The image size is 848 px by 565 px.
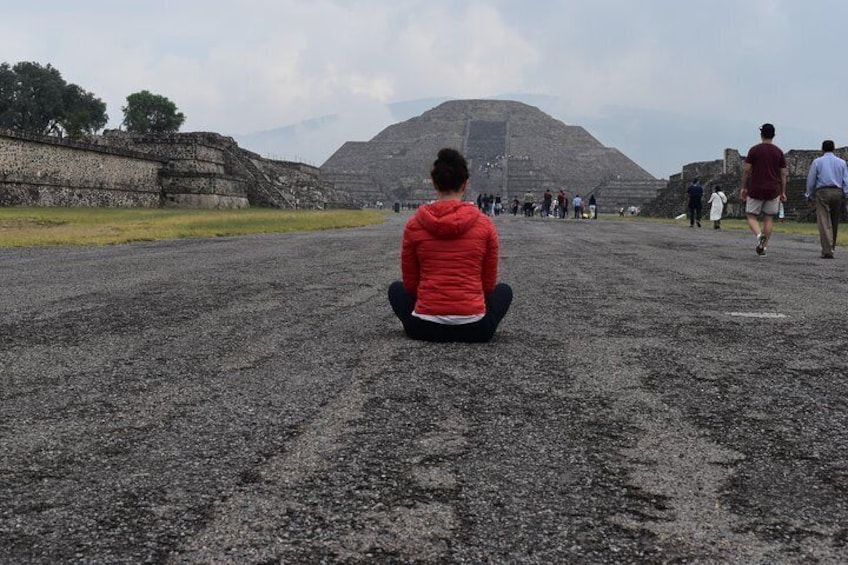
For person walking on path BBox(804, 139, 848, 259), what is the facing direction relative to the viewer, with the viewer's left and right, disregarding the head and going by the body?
facing away from the viewer

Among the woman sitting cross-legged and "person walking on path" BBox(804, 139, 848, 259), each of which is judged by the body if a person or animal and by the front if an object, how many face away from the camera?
2

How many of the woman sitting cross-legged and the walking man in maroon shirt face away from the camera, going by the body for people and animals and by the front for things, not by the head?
2

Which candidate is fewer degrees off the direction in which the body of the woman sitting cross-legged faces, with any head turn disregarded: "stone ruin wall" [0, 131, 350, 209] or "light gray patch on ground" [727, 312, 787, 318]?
the stone ruin wall

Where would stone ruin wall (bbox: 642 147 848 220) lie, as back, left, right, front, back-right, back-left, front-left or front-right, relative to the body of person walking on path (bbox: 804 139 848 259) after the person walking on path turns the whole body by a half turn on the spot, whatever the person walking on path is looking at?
back

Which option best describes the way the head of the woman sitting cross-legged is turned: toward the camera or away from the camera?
away from the camera

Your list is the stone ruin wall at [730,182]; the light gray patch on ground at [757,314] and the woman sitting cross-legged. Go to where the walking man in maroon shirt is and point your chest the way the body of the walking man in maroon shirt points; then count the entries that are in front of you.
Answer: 1

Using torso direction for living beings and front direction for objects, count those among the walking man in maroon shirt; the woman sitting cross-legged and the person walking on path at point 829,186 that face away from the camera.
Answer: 3

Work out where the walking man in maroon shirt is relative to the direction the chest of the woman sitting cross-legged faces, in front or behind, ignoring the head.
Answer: in front

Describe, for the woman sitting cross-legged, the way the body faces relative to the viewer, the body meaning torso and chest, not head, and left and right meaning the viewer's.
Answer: facing away from the viewer

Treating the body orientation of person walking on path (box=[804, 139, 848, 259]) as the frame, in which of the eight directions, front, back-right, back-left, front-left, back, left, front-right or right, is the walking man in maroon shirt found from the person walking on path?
left

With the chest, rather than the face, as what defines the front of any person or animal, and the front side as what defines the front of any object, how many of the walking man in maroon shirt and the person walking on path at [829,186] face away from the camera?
2

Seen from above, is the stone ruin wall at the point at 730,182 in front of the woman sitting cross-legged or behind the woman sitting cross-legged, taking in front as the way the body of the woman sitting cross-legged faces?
in front

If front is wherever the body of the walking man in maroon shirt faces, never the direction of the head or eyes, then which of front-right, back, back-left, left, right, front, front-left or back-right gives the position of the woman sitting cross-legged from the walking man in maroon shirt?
back

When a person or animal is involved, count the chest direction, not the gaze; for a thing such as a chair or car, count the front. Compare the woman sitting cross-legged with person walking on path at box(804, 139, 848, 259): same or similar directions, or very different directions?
same or similar directions

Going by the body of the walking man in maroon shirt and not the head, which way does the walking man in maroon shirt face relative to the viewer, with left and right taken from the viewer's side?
facing away from the viewer

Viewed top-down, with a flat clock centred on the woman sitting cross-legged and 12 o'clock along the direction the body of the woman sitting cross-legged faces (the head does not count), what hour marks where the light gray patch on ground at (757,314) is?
The light gray patch on ground is roughly at 2 o'clock from the woman sitting cross-legged.
